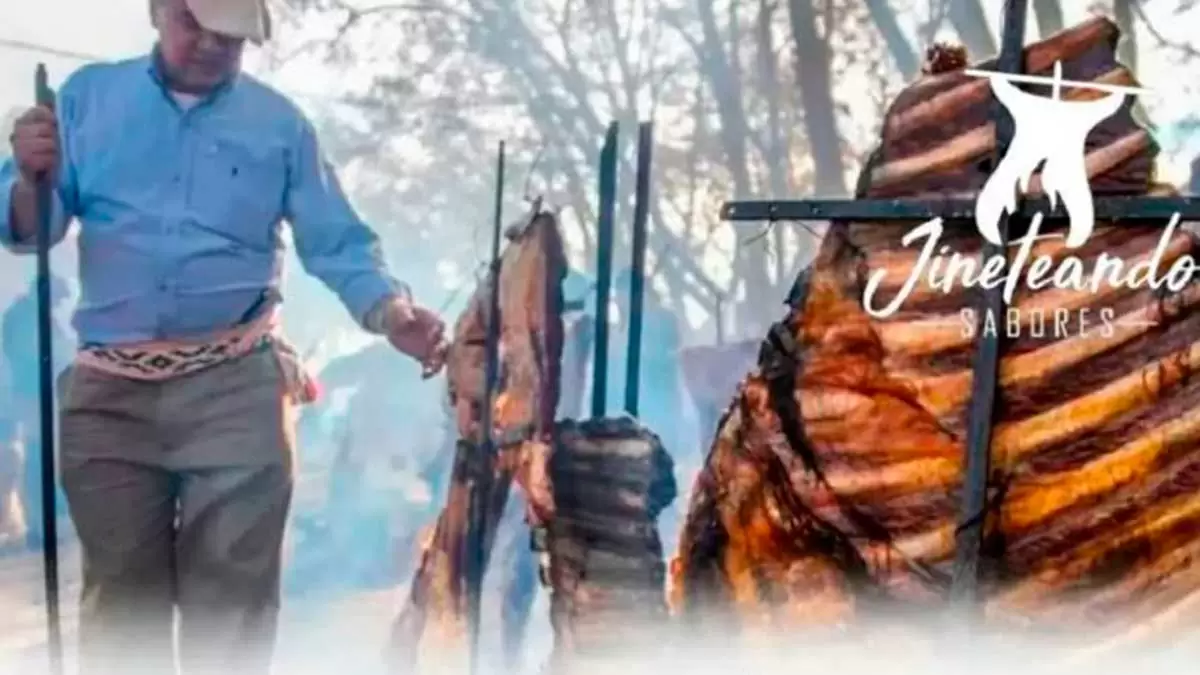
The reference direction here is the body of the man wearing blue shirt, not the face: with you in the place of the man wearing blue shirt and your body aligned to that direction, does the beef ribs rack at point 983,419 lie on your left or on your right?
on your left

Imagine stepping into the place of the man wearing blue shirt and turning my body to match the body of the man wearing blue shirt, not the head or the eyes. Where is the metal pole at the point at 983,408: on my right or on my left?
on my left

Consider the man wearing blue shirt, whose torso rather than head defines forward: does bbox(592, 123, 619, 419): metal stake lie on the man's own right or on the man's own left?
on the man's own left

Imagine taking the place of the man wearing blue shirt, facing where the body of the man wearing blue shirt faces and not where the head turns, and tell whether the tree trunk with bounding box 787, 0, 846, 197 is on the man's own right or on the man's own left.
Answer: on the man's own left

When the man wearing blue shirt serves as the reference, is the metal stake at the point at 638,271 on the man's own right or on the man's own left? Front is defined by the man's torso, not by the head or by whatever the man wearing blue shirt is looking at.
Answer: on the man's own left

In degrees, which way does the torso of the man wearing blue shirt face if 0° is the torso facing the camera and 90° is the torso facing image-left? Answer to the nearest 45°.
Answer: approximately 0°
